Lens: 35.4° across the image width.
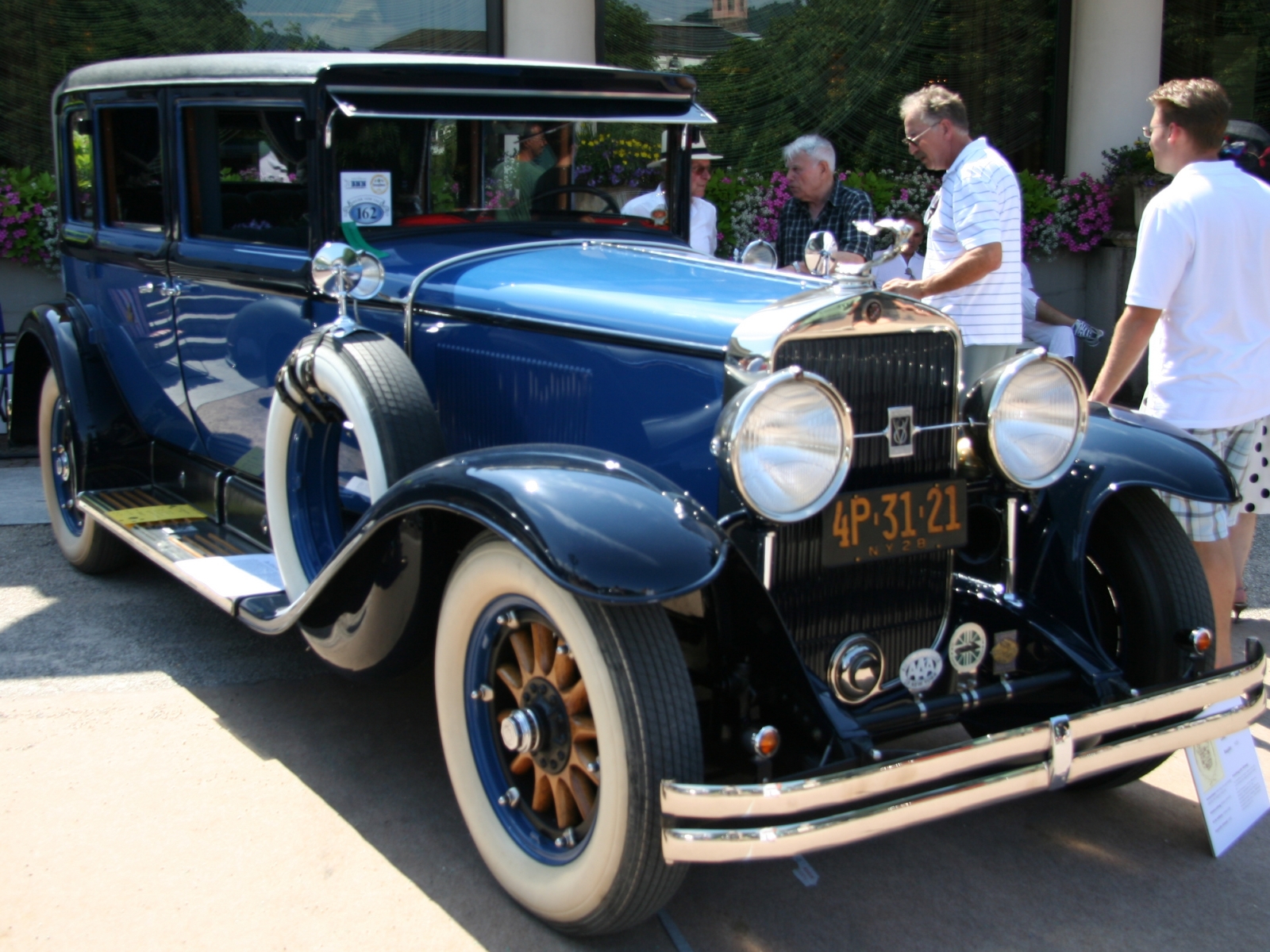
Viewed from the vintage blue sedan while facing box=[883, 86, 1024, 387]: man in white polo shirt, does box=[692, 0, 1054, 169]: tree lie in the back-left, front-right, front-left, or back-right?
front-left

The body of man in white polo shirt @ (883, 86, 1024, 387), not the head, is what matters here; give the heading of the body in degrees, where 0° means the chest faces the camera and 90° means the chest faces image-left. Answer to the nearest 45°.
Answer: approximately 90°

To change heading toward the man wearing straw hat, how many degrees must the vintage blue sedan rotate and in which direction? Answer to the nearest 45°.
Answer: approximately 135° to its left

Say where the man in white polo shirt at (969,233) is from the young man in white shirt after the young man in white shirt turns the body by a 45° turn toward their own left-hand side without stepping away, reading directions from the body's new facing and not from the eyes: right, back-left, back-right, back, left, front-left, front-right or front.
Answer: front-right

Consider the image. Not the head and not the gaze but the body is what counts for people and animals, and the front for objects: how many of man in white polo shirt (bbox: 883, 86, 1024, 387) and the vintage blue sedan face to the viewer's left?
1

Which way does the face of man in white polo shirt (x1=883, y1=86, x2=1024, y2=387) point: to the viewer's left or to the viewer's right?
to the viewer's left

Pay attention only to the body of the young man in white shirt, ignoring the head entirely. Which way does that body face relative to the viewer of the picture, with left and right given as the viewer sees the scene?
facing away from the viewer and to the left of the viewer

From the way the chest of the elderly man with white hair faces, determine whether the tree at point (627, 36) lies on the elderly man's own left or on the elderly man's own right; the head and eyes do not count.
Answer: on the elderly man's own right

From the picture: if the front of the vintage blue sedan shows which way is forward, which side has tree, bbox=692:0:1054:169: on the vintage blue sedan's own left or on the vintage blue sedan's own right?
on the vintage blue sedan's own left

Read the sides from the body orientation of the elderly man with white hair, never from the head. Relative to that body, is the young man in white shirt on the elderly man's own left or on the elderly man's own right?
on the elderly man's own left

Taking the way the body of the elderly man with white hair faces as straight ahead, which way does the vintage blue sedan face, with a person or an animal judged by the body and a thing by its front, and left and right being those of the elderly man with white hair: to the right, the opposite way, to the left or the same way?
to the left
